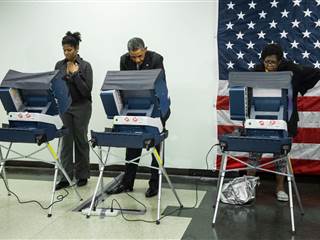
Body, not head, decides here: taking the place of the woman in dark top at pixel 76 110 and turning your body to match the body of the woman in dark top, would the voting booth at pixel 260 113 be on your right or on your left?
on your left

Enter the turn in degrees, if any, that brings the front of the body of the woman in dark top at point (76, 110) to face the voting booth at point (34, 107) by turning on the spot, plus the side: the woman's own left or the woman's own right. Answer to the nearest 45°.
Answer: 0° — they already face it

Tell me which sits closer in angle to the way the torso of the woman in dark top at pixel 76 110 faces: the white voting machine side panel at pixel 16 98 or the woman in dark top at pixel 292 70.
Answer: the white voting machine side panel

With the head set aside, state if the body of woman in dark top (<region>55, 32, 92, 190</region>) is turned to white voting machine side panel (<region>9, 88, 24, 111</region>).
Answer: yes

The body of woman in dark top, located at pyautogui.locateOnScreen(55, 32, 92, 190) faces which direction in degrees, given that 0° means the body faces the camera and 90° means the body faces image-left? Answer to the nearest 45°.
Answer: approximately 45°
